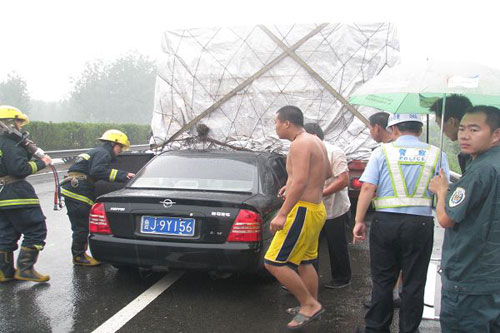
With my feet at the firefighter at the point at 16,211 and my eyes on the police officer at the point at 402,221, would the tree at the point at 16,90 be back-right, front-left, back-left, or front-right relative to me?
back-left

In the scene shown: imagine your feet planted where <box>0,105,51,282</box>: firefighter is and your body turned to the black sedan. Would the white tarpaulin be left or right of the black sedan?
left

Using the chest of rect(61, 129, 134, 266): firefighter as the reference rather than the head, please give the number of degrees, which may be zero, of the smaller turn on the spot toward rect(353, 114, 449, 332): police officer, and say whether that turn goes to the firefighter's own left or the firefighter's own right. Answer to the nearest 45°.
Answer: approximately 45° to the firefighter's own right

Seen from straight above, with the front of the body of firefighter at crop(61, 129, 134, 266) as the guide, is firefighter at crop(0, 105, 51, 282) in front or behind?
behind

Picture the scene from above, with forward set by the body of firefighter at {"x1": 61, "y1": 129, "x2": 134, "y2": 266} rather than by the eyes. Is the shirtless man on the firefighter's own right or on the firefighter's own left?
on the firefighter's own right

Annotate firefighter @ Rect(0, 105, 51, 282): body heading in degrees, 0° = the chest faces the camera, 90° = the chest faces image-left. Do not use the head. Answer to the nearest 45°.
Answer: approximately 270°

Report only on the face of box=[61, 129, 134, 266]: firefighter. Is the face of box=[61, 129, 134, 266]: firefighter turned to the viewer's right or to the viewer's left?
to the viewer's right

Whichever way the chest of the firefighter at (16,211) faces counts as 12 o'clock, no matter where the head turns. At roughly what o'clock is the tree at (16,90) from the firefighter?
The tree is roughly at 9 o'clock from the firefighter.

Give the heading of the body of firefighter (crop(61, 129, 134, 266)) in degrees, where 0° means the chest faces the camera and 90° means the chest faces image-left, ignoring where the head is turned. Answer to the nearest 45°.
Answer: approximately 270°

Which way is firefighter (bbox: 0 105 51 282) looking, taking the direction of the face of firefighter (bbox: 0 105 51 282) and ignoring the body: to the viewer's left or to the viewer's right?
to the viewer's right

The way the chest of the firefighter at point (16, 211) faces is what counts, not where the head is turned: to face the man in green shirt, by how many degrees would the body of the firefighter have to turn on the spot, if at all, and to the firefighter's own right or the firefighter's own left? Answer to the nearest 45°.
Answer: approximately 45° to the firefighter's own right

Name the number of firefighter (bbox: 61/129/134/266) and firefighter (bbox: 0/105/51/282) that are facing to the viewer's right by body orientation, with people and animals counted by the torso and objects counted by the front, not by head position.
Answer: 2
